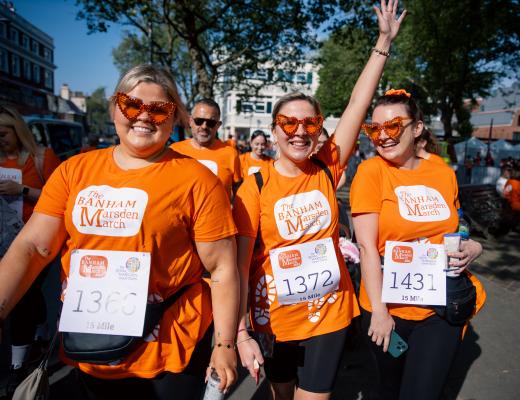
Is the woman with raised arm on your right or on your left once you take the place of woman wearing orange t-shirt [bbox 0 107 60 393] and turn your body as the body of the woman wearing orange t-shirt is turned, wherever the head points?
on your left

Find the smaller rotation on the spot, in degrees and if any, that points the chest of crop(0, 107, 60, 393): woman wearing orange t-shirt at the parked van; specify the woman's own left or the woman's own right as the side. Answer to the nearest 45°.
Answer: approximately 135° to the woman's own right

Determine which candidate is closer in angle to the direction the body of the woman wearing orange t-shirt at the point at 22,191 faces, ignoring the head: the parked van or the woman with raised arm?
the woman with raised arm

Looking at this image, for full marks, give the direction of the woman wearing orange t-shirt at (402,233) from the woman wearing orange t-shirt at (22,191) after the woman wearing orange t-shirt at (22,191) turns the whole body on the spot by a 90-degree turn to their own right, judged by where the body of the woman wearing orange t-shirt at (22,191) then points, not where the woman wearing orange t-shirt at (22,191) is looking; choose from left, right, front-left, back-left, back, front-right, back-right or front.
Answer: back

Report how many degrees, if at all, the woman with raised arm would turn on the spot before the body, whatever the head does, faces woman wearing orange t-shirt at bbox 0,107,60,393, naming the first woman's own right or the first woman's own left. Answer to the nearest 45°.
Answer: approximately 90° to the first woman's own right

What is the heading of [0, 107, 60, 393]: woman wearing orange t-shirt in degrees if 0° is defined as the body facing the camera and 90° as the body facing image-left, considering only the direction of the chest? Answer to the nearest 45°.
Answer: approximately 45°

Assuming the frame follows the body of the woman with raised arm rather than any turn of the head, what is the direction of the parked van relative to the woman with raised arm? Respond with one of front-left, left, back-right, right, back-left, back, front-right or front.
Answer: back-right

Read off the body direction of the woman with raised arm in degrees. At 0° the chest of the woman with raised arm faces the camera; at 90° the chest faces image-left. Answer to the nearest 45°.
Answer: approximately 0°
